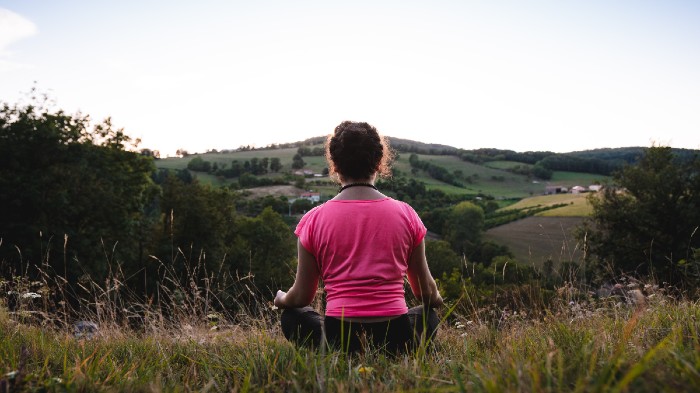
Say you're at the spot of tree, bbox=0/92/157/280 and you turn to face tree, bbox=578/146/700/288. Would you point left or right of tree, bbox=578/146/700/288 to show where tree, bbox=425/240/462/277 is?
left

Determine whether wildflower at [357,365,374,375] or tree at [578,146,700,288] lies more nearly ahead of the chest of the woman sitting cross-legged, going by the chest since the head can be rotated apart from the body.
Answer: the tree

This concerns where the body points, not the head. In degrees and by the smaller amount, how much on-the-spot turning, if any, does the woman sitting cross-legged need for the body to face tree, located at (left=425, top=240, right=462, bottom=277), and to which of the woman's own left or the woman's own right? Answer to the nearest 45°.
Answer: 0° — they already face it

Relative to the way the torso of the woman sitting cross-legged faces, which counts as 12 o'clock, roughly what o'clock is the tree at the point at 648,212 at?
The tree is roughly at 1 o'clock from the woman sitting cross-legged.

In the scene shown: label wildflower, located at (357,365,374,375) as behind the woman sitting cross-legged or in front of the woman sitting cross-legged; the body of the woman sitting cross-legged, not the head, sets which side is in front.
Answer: behind

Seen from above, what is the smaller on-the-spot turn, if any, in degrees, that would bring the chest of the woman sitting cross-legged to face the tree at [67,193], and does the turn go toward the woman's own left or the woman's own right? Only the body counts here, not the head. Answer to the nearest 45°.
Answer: approximately 45° to the woman's own left

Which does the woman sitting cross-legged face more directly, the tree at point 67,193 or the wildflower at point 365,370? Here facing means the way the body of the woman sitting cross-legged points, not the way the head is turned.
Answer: the tree

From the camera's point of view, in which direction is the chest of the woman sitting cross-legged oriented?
away from the camera

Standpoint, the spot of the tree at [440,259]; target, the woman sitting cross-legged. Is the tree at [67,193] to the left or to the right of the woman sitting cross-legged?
right

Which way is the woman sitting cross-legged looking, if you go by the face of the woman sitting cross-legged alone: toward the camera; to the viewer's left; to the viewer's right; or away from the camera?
away from the camera
